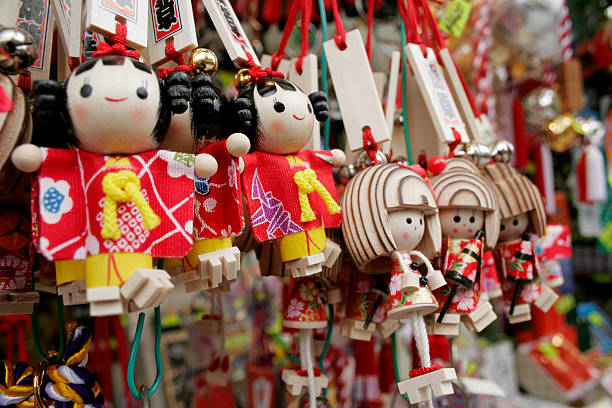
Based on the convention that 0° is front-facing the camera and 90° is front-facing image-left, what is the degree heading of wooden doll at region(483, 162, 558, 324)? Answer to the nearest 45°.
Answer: approximately 45°

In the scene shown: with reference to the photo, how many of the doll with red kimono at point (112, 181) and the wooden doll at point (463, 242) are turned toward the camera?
2

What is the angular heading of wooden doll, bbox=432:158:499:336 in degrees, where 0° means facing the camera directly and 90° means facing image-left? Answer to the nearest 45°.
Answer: approximately 0°

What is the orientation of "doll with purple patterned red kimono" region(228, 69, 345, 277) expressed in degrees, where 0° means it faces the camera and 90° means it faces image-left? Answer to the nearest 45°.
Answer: approximately 315°
